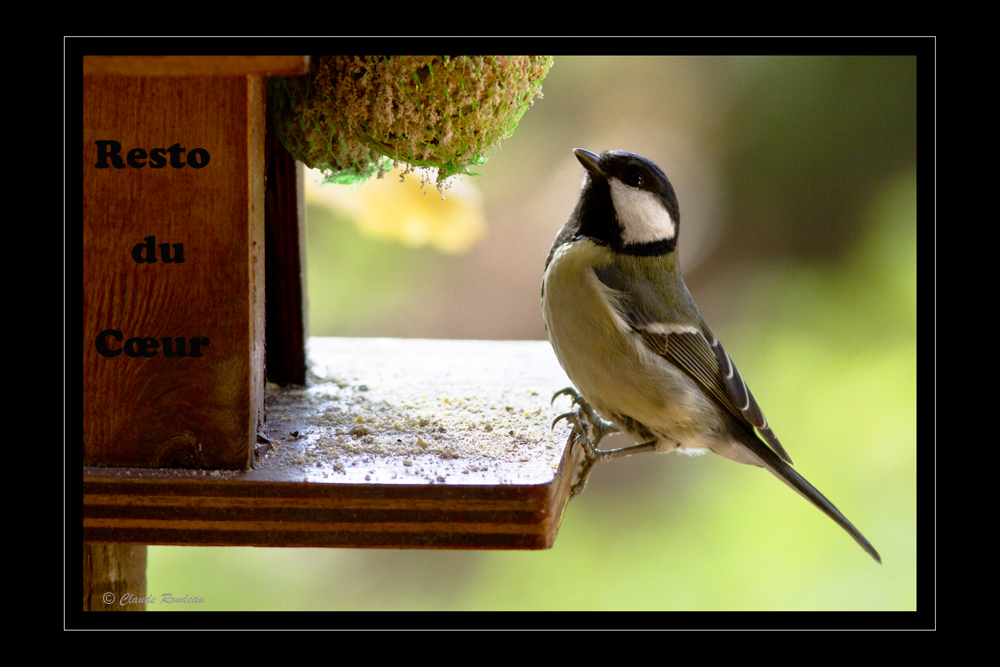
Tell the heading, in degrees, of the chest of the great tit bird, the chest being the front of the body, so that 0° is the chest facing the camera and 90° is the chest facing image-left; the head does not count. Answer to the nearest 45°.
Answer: approximately 90°

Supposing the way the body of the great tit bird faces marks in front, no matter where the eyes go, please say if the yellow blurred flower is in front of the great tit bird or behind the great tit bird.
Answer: in front
